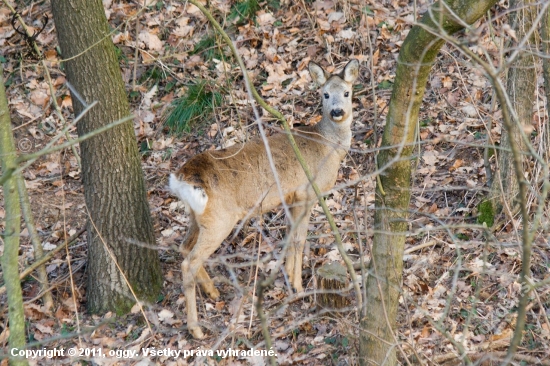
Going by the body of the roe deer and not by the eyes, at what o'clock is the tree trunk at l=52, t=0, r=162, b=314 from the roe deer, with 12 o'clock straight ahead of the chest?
The tree trunk is roughly at 7 o'clock from the roe deer.

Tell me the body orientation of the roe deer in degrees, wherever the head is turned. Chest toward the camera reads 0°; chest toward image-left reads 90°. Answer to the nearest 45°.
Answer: approximately 225°

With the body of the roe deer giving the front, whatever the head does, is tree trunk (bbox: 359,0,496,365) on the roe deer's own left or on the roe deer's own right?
on the roe deer's own right

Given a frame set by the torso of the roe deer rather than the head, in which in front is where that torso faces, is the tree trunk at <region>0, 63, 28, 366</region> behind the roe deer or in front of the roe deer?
behind
